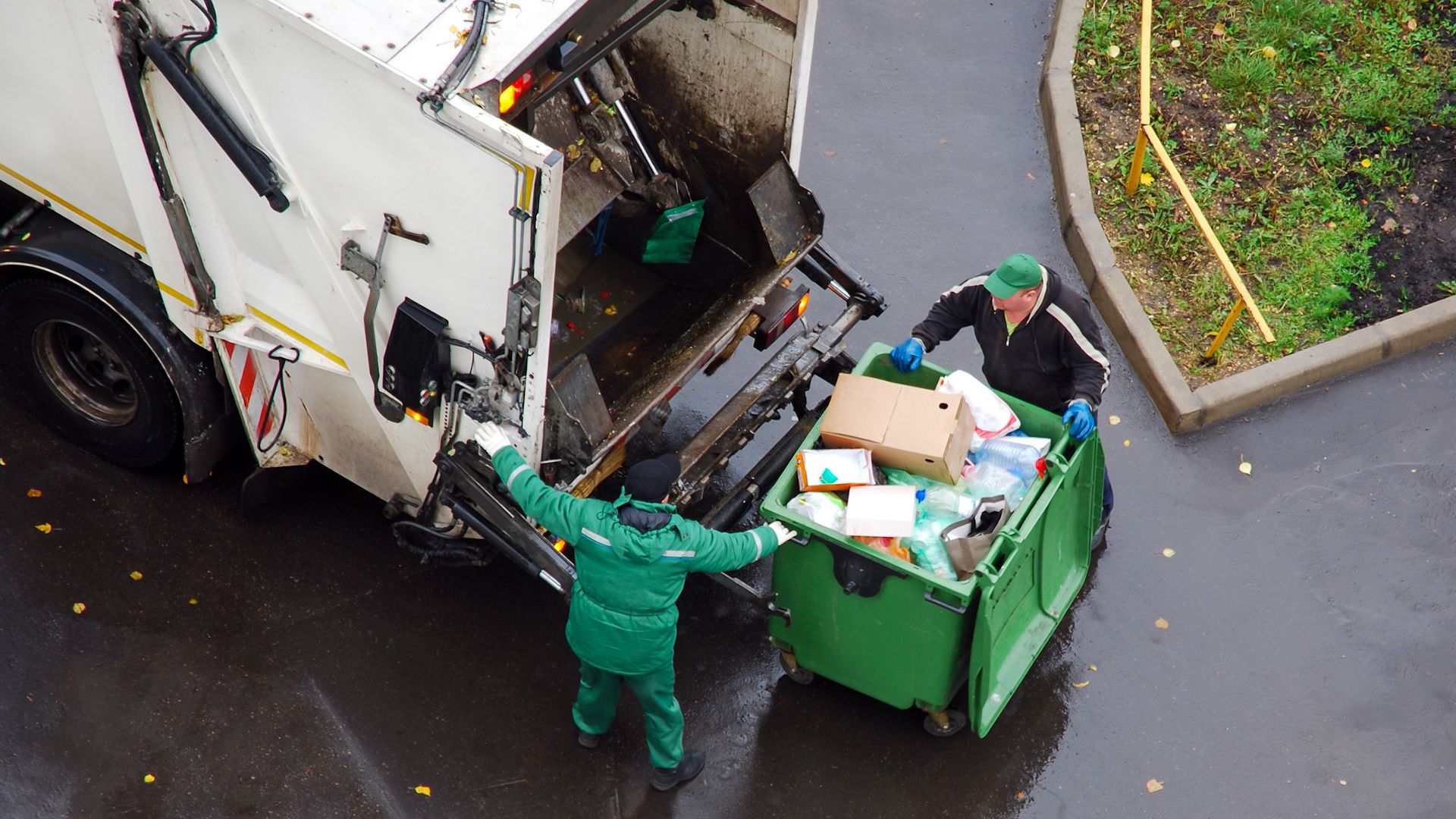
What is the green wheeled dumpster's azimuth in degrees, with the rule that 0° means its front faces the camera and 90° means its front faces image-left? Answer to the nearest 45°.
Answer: approximately 135°

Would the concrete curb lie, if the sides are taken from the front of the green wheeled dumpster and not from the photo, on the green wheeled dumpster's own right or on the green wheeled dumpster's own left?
on the green wheeled dumpster's own right

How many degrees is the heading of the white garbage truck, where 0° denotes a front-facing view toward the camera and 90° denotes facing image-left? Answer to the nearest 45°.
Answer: approximately 135°

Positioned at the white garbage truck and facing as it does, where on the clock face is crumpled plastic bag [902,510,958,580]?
The crumpled plastic bag is roughly at 5 o'clock from the white garbage truck.
